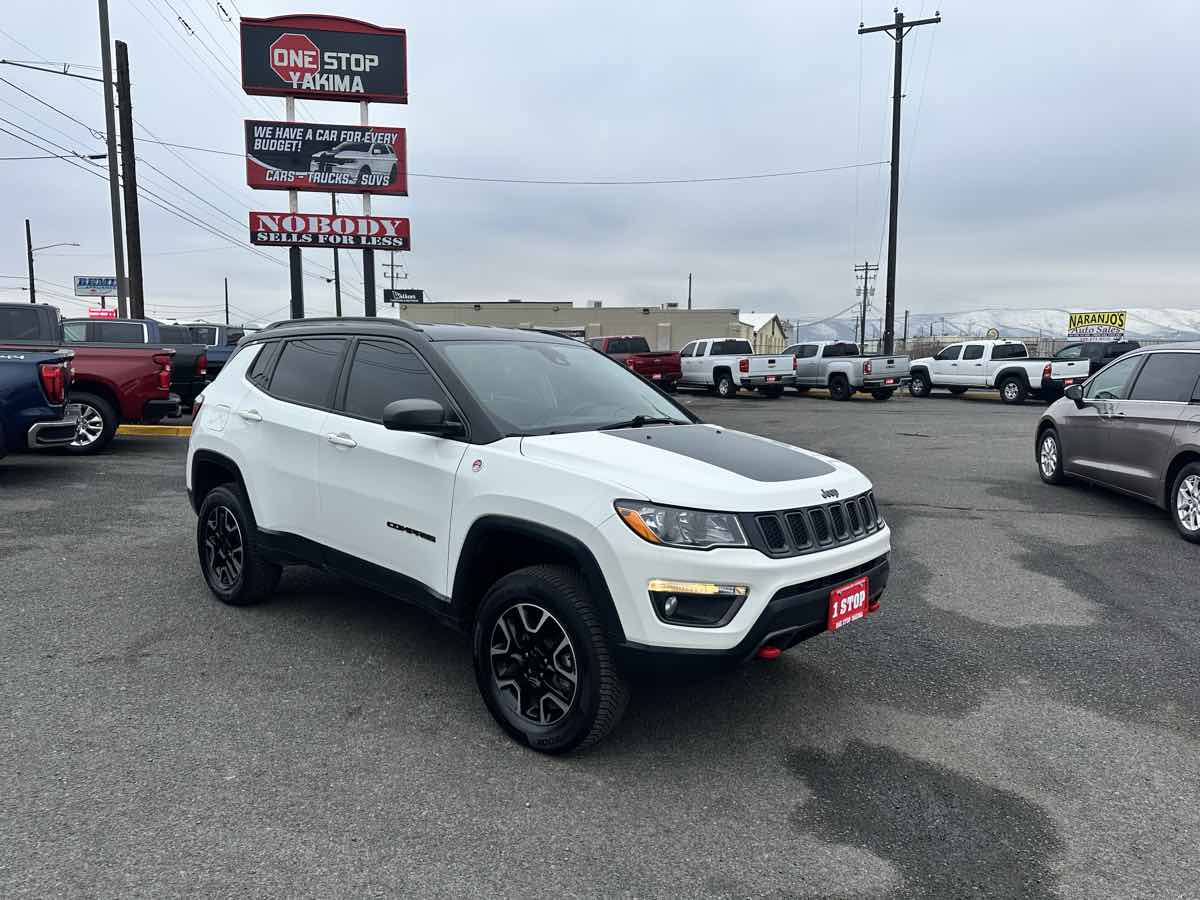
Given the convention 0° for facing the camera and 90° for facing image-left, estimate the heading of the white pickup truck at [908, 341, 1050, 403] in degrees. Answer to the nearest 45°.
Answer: approximately 135°

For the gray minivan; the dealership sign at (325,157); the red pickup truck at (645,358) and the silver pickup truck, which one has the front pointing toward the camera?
the dealership sign

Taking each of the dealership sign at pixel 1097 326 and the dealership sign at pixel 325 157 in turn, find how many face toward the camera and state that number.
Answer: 2

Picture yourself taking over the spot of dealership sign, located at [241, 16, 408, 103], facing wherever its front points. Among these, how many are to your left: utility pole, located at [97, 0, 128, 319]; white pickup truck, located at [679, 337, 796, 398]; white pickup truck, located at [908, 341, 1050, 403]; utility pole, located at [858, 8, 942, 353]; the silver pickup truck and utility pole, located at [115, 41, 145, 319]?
4

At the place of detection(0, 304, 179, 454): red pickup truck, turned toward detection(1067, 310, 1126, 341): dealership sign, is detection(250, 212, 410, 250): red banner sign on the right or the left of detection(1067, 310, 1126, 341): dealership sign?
left

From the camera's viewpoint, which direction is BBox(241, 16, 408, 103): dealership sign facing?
toward the camera

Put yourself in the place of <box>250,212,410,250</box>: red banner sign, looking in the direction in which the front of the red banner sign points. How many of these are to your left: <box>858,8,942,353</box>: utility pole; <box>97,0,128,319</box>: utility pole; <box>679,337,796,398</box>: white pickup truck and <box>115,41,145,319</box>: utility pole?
2

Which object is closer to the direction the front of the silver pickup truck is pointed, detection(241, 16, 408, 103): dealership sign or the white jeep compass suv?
the dealership sign

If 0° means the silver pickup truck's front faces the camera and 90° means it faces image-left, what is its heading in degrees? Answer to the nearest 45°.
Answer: approximately 135°

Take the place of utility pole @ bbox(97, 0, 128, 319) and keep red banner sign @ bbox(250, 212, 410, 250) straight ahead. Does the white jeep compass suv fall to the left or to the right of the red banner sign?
right

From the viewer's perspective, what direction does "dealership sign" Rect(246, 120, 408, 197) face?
toward the camera

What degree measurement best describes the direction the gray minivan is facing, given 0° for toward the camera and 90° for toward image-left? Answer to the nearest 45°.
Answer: approximately 135°
